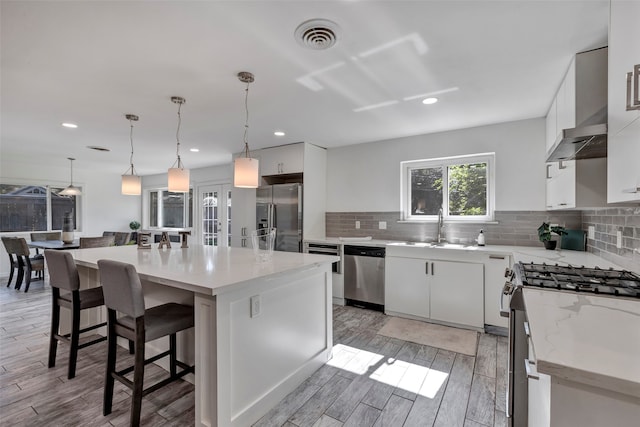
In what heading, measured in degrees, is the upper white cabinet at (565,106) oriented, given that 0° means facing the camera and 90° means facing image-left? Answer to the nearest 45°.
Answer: approximately 90°

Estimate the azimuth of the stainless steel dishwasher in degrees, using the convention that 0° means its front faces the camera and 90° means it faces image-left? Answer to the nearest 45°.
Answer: approximately 45°

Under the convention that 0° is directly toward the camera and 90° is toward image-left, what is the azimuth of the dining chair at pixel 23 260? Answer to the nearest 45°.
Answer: approximately 225°

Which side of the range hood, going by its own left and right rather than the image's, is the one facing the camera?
left

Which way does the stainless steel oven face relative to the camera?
to the viewer's left
